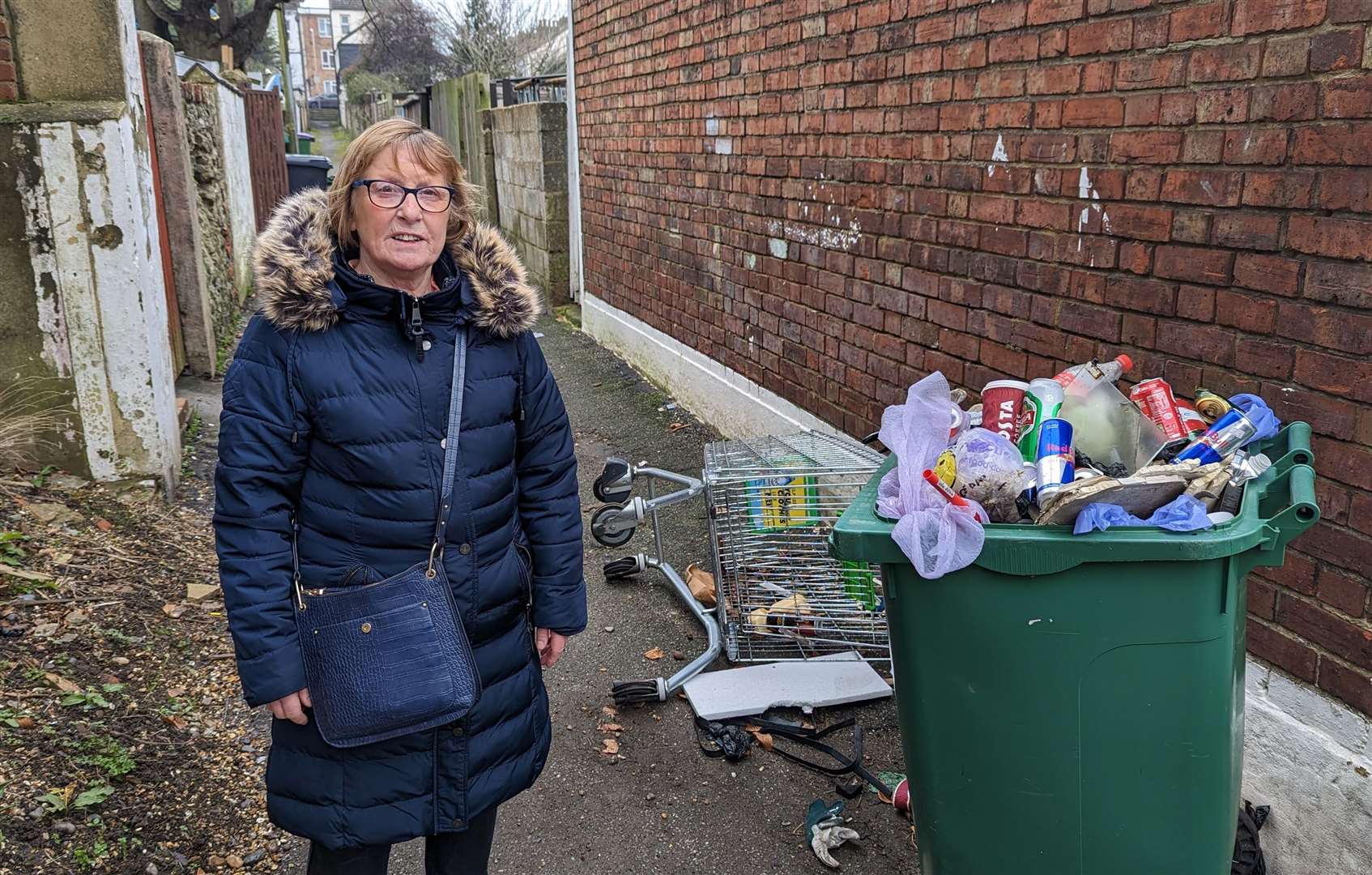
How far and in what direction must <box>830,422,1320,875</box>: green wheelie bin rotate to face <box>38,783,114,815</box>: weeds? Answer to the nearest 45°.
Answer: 0° — it already faces it

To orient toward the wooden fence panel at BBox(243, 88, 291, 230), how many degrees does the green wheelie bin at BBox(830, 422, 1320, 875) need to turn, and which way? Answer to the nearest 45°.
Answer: approximately 45° to its right

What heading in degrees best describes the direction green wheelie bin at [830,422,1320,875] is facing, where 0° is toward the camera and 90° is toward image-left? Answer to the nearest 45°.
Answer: approximately 90°
